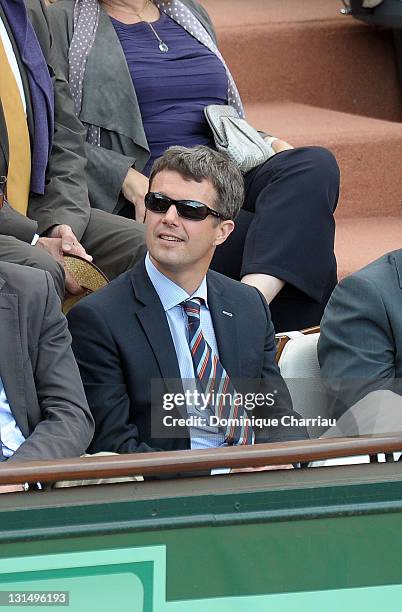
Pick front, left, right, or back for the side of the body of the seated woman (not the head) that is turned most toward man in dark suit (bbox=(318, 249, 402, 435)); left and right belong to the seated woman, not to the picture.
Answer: front

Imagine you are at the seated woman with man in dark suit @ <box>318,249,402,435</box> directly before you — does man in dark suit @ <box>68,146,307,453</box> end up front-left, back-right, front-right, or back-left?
front-right

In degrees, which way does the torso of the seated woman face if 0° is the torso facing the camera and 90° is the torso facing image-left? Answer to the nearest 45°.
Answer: approximately 315°

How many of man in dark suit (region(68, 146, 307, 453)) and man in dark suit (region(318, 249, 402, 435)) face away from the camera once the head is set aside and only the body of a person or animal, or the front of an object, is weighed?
0

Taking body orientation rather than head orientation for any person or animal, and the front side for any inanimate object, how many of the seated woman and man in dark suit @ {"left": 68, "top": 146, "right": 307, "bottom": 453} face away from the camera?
0

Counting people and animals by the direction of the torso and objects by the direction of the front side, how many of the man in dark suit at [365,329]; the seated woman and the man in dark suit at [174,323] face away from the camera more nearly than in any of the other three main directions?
0

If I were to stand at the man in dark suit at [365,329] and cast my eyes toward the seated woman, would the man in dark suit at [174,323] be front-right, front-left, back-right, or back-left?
front-left

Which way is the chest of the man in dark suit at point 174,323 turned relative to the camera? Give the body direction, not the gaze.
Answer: toward the camera

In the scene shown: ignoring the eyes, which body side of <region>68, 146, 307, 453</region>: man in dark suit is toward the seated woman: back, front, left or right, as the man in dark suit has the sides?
back
